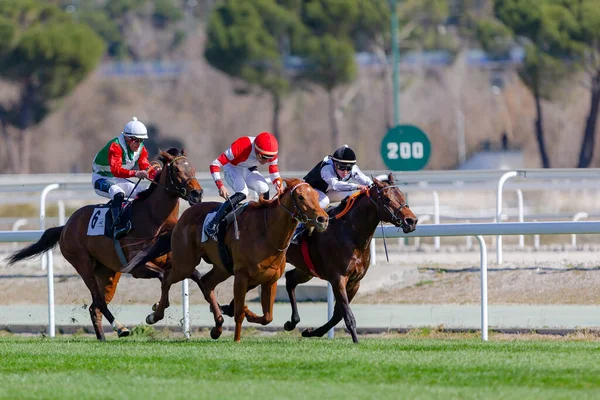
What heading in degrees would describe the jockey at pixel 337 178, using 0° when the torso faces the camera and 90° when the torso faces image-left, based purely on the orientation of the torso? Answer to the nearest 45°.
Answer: approximately 315°

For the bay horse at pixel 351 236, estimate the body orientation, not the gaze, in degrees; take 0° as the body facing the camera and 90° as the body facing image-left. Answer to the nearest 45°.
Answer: approximately 315°

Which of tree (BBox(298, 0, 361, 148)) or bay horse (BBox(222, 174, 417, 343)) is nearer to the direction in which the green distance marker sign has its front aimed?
the bay horse

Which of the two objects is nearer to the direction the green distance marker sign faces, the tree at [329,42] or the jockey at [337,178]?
the jockey

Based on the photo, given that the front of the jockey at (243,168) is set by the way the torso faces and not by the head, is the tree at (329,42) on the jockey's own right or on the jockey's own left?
on the jockey's own left

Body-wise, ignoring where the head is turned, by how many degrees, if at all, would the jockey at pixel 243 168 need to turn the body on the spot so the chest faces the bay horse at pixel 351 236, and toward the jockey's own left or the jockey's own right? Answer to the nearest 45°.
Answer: approximately 45° to the jockey's own left
